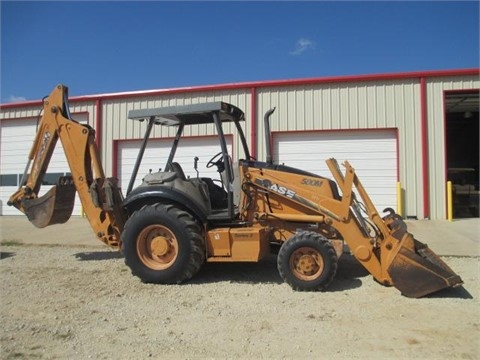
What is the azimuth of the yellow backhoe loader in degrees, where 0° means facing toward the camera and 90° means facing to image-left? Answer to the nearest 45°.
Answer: approximately 270°

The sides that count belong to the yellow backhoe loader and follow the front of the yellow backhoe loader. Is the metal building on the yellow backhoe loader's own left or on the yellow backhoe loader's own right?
on the yellow backhoe loader's own left
